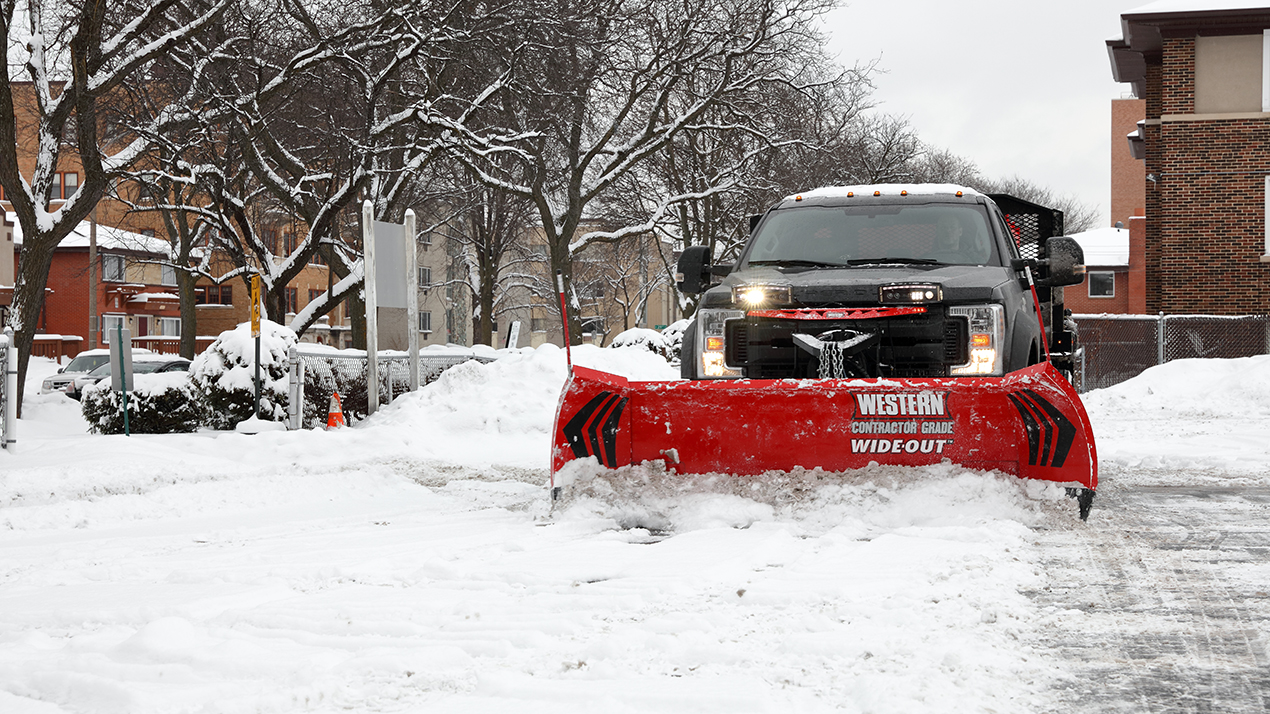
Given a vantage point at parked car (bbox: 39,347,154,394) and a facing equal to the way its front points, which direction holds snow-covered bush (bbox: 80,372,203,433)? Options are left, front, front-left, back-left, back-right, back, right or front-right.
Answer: front-left

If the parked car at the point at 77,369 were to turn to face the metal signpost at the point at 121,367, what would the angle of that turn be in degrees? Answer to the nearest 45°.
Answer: approximately 45° to its left

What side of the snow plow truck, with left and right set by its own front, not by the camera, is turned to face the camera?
front

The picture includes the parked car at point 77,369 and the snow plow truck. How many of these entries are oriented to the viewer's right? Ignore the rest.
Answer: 0

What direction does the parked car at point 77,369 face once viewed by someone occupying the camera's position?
facing the viewer and to the left of the viewer

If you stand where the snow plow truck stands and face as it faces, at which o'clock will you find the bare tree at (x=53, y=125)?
The bare tree is roughly at 4 o'clock from the snow plow truck.

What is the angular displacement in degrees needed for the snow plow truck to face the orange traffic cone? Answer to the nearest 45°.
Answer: approximately 135° to its right
